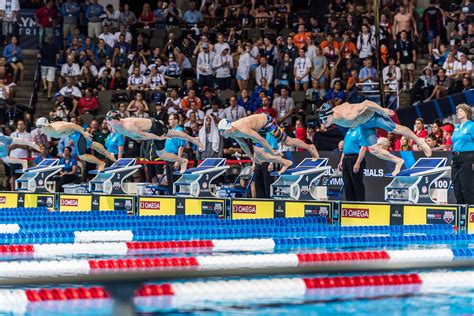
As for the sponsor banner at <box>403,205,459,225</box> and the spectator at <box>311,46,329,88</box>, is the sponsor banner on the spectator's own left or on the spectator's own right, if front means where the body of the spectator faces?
on the spectator's own left

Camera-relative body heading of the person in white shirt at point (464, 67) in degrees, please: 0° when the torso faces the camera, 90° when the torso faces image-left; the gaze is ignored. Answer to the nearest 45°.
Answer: approximately 45°

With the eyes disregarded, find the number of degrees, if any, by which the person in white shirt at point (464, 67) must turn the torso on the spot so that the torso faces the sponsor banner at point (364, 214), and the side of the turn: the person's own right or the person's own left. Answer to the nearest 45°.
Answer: approximately 45° to the person's own left

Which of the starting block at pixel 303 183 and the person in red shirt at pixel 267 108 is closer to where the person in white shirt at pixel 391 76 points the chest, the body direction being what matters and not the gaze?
the starting block

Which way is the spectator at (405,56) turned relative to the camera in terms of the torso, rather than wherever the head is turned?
toward the camera

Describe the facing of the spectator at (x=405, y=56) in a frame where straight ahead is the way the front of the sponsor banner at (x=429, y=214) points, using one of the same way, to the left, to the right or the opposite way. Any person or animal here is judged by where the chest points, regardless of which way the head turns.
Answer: the same way

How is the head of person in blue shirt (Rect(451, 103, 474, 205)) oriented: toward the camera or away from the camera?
toward the camera

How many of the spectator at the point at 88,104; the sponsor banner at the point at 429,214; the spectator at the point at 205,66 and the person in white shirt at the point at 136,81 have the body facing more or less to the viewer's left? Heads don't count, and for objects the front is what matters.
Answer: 0

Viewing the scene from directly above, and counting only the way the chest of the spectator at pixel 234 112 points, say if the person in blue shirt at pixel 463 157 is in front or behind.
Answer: in front

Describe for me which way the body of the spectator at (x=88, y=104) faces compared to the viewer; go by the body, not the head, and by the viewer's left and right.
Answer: facing the viewer

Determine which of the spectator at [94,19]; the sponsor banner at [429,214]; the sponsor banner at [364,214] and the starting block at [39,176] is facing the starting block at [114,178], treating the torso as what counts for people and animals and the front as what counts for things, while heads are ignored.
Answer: the spectator

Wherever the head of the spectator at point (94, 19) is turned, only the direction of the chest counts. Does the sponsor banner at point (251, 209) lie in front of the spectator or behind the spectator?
in front

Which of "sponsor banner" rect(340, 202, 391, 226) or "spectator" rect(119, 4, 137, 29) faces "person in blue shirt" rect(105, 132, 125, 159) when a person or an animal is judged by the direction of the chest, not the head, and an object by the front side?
the spectator

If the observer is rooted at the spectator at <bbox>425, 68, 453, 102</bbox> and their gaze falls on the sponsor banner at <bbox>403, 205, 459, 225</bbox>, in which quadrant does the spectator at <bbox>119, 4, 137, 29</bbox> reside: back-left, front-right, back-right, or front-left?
back-right

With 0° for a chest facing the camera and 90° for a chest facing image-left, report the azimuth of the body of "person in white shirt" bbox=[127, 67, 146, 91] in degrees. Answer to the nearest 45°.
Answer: approximately 0°

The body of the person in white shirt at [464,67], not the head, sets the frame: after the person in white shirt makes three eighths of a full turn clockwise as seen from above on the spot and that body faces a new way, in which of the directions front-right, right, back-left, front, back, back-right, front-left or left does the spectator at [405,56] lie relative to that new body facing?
front-left

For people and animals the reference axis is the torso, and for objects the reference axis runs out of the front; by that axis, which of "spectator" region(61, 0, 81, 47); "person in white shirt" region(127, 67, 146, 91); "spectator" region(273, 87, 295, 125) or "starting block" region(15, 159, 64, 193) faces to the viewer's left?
the starting block

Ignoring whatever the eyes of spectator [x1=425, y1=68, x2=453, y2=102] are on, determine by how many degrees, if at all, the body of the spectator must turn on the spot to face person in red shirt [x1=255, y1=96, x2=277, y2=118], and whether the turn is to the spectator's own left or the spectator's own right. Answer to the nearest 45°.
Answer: approximately 45° to the spectator's own right

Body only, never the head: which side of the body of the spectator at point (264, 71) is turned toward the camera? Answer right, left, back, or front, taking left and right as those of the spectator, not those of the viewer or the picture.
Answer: front

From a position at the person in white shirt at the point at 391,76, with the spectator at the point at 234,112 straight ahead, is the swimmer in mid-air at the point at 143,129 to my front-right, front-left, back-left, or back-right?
front-left
